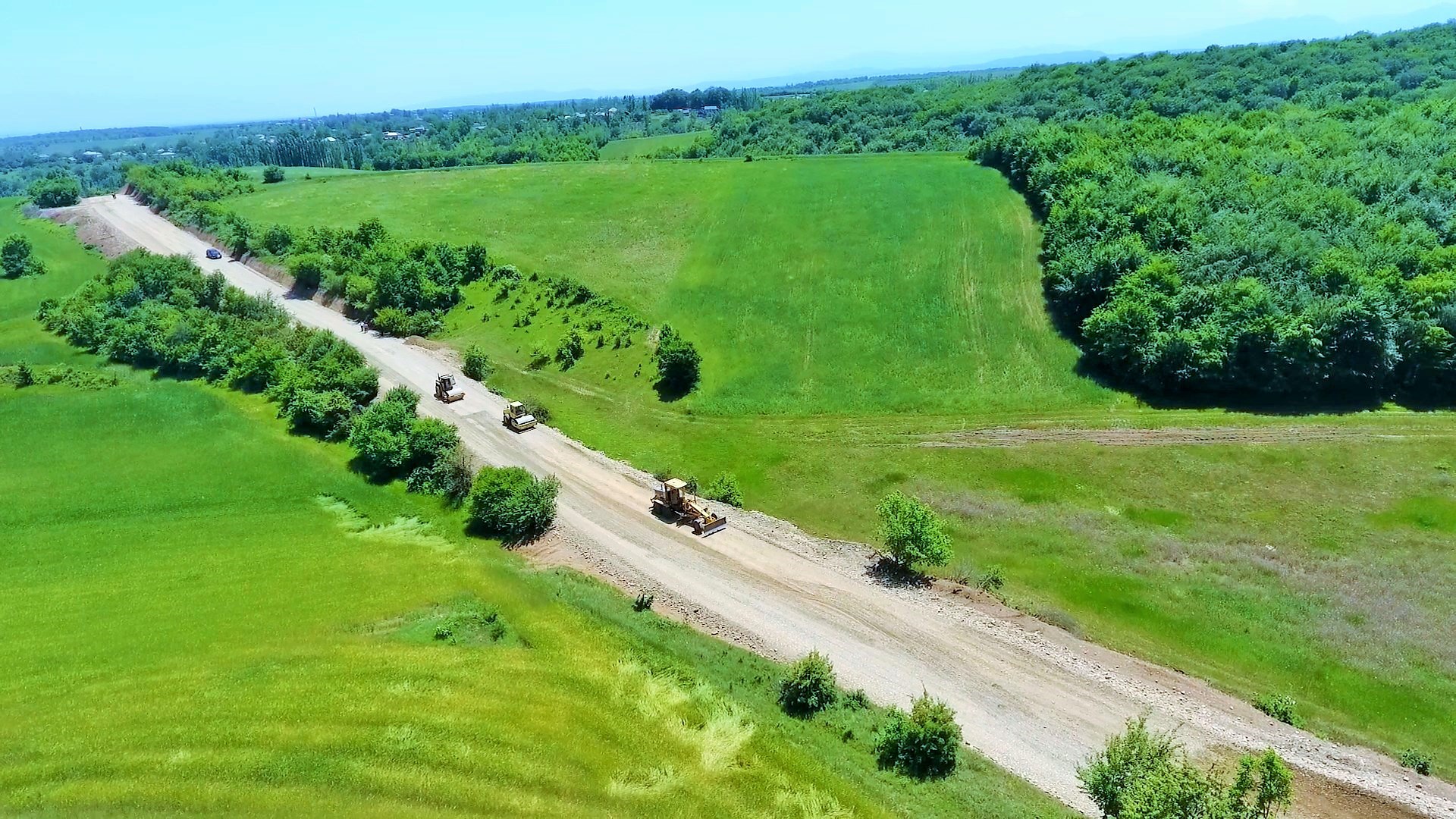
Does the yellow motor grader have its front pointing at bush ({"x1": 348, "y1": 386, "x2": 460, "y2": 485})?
no

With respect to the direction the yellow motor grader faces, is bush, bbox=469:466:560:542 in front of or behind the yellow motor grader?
behind

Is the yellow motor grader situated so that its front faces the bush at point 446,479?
no

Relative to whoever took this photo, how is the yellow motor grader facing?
facing the viewer and to the right of the viewer

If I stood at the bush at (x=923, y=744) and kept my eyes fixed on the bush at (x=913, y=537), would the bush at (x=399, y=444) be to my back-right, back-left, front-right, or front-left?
front-left

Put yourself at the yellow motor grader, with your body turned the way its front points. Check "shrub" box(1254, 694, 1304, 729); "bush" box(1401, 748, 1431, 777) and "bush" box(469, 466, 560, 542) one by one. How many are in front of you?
2

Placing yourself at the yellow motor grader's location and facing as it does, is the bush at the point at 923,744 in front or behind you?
in front

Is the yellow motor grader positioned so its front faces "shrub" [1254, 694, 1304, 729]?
yes

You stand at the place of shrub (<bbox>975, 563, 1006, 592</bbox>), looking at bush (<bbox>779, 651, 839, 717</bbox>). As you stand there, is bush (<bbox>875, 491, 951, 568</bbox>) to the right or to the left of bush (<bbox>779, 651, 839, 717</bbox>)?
right

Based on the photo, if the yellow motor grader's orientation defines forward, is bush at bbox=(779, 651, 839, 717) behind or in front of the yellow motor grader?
in front

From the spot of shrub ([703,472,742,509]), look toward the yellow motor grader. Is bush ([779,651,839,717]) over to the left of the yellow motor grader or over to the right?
left

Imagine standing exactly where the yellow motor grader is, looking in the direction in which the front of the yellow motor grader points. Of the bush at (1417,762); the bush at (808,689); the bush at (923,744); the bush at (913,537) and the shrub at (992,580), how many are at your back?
0

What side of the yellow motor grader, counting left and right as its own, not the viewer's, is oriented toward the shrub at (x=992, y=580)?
front

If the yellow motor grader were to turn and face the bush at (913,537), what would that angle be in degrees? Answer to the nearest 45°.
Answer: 0° — it already faces it

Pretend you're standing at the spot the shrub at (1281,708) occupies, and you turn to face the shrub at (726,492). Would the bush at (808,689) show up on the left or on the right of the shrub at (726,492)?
left

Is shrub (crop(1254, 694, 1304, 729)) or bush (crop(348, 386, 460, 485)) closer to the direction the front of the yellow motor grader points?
the shrub
